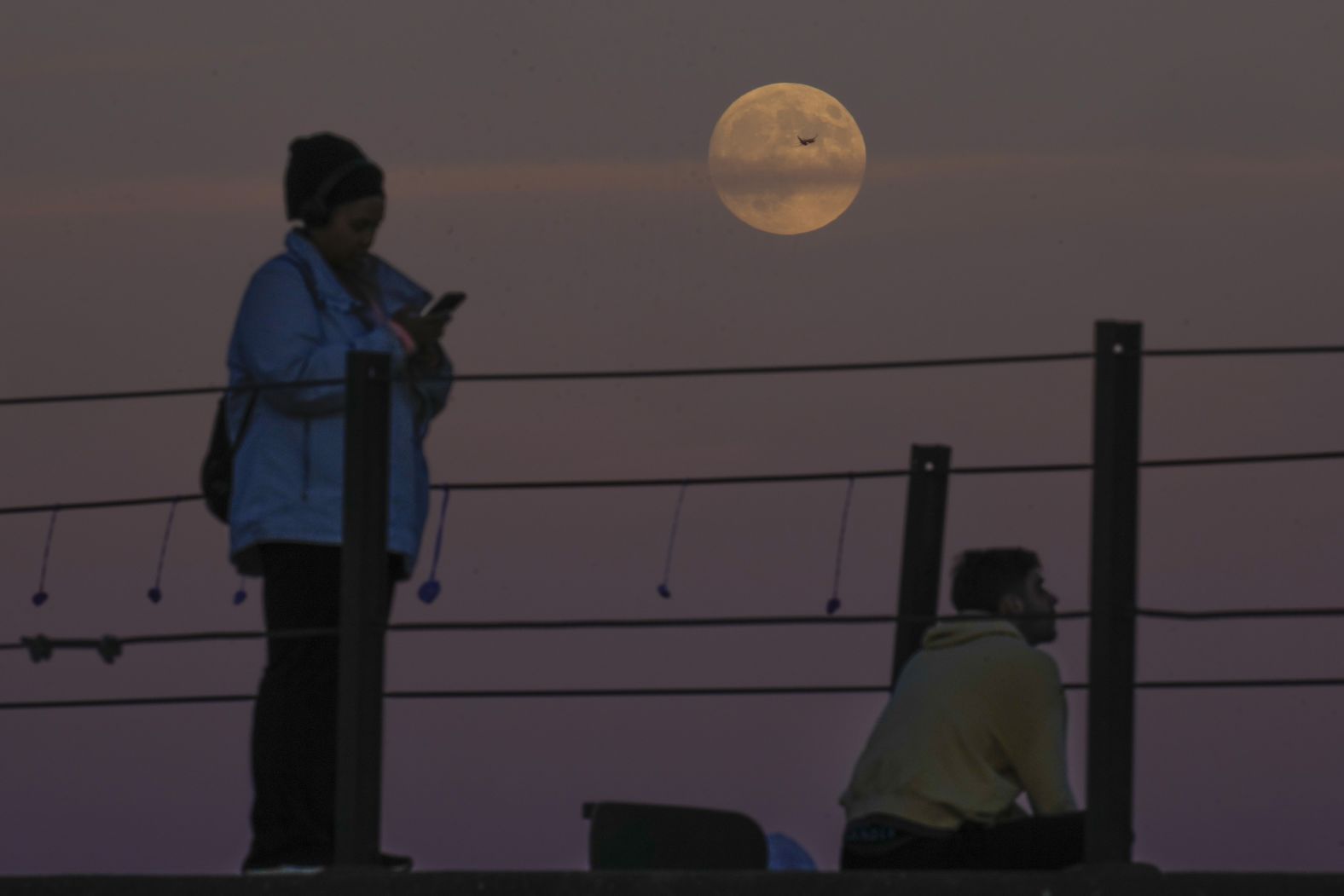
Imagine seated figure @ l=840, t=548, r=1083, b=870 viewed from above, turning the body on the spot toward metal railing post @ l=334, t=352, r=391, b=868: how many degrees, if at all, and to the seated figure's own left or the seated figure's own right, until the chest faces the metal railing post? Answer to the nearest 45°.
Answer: approximately 180°

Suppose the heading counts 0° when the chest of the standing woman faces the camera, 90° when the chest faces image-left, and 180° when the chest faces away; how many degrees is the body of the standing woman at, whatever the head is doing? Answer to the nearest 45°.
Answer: approximately 315°

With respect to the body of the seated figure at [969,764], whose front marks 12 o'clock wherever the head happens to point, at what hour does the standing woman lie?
The standing woman is roughly at 7 o'clock from the seated figure.

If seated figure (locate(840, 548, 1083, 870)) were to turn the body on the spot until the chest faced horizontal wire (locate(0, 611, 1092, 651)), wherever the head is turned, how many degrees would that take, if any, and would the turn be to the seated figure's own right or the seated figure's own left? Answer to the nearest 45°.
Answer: approximately 180°

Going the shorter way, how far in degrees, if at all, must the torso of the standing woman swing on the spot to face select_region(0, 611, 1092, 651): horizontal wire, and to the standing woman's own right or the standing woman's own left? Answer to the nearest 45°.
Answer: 0° — they already face it

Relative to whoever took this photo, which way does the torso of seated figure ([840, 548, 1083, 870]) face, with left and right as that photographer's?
facing away from the viewer and to the right of the viewer
